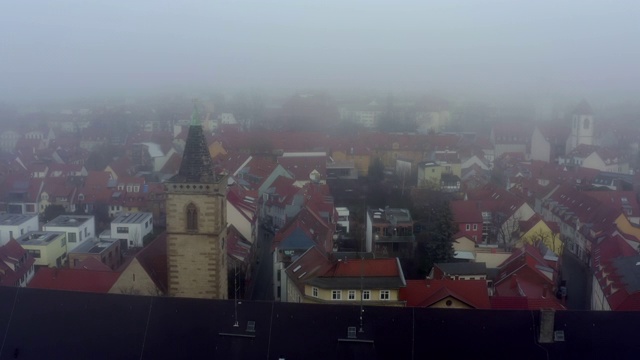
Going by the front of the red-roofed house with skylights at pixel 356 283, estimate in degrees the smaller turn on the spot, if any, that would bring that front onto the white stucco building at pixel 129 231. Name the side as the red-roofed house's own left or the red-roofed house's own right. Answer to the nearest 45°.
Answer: approximately 135° to the red-roofed house's own right

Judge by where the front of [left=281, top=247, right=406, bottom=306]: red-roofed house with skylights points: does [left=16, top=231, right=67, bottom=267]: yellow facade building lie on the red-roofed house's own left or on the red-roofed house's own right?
on the red-roofed house's own right

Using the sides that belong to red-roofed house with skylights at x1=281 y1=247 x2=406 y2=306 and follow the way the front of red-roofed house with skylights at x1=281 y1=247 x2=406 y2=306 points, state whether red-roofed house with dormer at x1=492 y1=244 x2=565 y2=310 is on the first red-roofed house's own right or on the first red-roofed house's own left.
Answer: on the first red-roofed house's own left

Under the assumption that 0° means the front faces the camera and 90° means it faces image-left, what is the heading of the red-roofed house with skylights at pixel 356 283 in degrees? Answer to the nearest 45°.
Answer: approximately 0°

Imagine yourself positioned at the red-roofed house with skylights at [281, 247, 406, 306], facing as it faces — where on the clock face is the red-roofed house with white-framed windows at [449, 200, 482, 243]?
the red-roofed house with white-framed windows at [449, 200, 482, 243] is roughly at 7 o'clock from the red-roofed house with skylights at [281, 247, 406, 306].

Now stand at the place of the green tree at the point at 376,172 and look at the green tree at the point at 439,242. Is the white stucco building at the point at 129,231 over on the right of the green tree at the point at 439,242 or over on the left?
right

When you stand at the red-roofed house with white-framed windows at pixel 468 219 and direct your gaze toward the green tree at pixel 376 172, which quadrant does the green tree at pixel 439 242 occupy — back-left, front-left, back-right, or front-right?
back-left

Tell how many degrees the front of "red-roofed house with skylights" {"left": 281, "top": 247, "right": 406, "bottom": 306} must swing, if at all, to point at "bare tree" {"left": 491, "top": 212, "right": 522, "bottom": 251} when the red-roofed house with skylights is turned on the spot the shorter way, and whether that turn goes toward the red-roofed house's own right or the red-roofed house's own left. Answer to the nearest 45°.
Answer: approximately 135° to the red-roofed house's own left

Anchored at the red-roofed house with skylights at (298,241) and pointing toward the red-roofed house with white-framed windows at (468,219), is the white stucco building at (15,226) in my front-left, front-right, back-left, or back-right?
back-left

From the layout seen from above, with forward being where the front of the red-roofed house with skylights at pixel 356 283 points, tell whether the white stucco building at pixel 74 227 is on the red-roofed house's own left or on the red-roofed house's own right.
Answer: on the red-roofed house's own right

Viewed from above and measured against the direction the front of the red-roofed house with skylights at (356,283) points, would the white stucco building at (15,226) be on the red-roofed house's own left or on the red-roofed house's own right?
on the red-roofed house's own right

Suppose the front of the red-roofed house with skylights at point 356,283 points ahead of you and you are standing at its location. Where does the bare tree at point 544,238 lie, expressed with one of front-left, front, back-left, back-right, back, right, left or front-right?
back-left

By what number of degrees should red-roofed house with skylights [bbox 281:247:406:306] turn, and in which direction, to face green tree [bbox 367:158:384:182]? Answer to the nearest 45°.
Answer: approximately 180°
